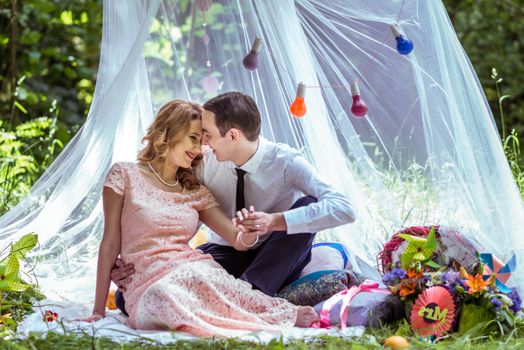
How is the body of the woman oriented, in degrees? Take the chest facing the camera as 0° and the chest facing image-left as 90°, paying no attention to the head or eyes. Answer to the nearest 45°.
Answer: approximately 315°

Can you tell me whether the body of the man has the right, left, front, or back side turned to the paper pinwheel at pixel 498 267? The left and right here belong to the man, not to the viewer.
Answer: left

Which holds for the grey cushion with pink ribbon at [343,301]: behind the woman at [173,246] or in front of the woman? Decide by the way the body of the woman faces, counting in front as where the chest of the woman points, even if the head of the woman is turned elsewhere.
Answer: in front

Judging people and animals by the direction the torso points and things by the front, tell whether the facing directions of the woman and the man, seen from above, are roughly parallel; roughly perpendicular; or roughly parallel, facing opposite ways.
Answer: roughly perpendicular

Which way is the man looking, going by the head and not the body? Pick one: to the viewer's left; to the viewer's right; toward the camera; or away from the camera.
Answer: to the viewer's left

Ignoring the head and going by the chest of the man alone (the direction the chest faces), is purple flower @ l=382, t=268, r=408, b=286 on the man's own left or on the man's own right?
on the man's own left

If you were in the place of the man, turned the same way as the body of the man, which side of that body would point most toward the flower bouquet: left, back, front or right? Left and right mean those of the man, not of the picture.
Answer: left

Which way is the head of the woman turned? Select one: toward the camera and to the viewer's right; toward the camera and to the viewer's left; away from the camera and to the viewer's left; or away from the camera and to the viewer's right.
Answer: toward the camera and to the viewer's right

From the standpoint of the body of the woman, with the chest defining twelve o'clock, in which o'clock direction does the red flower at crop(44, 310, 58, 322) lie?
The red flower is roughly at 4 o'clock from the woman.

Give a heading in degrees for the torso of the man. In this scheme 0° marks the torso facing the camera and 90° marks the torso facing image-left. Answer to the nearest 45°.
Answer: approximately 45°
